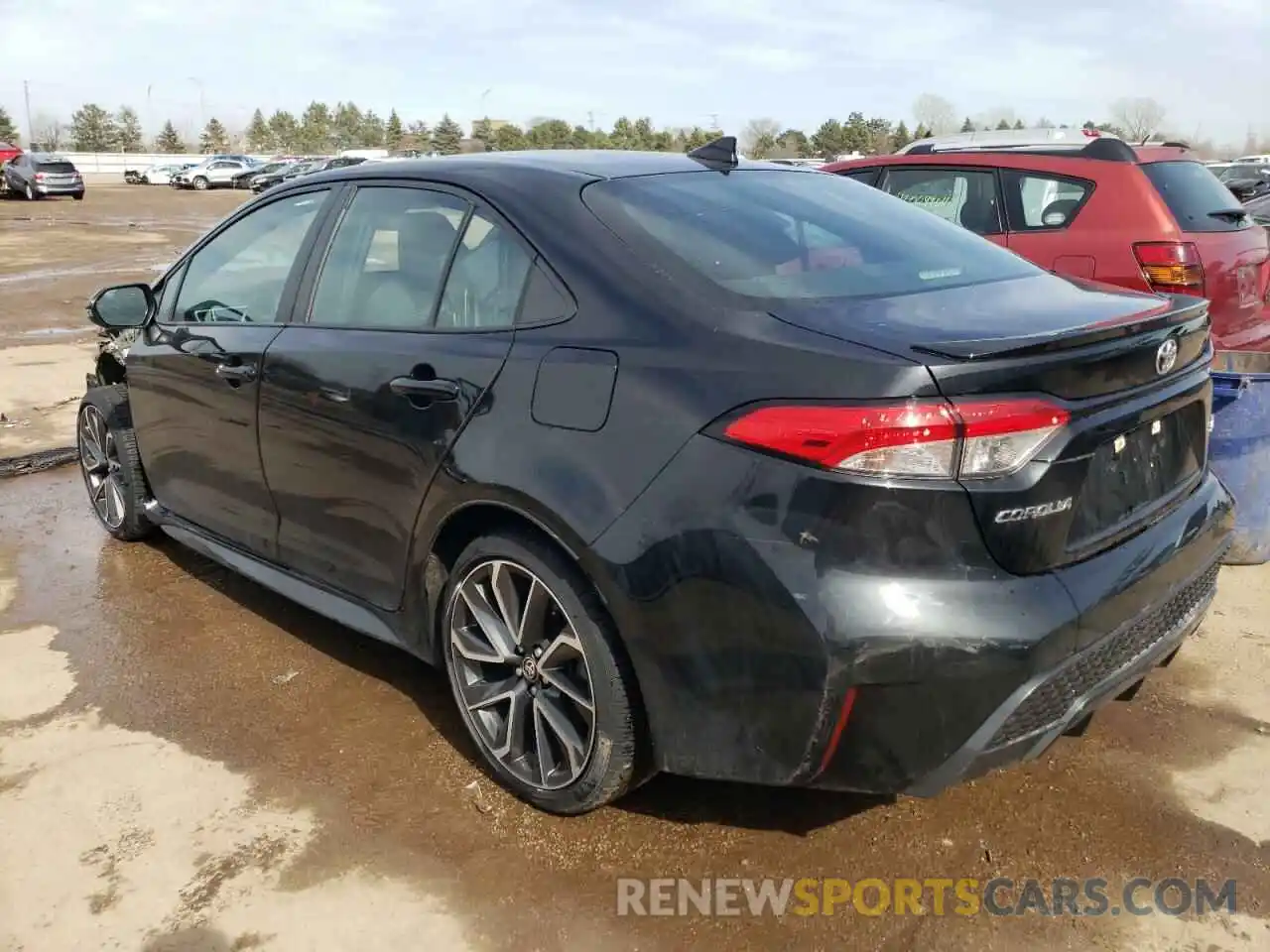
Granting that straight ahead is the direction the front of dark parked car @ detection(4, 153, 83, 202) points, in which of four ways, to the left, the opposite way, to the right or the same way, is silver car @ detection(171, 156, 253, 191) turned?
to the left

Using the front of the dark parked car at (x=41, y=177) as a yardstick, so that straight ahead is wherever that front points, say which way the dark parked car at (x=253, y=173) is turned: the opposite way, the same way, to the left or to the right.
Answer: to the left

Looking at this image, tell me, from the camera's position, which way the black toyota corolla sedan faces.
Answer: facing away from the viewer and to the left of the viewer

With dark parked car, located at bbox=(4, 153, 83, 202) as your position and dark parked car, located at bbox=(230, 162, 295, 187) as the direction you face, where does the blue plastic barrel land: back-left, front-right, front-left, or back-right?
back-right

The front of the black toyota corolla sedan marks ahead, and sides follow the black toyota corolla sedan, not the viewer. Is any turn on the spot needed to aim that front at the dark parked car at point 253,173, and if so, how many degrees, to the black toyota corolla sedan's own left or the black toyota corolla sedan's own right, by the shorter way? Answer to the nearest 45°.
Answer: approximately 45° to the black toyota corolla sedan's own right

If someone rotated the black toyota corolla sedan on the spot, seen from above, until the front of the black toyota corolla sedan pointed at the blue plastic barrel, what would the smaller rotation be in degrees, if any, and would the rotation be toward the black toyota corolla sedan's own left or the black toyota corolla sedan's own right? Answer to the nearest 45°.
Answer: approximately 90° to the black toyota corolla sedan's own right

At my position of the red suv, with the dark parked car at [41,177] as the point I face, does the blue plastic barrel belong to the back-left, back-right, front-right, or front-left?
back-left

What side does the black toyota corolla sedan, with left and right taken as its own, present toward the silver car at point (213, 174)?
front

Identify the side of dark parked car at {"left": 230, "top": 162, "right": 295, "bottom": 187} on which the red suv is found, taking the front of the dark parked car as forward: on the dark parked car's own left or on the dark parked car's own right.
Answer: on the dark parked car's own left

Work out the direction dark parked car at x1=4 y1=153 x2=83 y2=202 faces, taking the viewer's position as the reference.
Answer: facing away from the viewer and to the left of the viewer

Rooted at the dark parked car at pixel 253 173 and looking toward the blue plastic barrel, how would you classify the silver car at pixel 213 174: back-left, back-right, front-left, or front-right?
back-right

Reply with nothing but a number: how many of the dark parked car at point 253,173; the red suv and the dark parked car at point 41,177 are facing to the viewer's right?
0

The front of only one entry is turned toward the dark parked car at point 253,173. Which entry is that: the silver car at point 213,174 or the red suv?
the red suv

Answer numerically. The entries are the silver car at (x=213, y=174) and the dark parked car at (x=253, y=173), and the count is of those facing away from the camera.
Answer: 0

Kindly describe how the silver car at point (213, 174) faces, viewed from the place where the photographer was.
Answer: facing the viewer and to the left of the viewer
